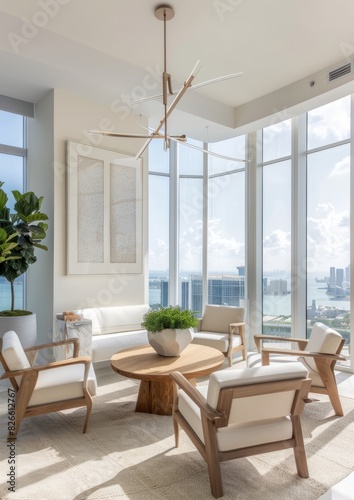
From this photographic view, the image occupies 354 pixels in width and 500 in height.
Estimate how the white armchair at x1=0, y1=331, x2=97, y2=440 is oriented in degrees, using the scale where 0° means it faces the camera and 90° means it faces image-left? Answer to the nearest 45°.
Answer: approximately 270°

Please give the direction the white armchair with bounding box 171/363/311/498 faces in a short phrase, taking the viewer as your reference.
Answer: facing away from the viewer and to the left of the viewer

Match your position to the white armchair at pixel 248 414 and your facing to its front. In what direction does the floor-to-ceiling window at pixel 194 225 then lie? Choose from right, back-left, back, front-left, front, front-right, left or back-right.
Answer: front-right

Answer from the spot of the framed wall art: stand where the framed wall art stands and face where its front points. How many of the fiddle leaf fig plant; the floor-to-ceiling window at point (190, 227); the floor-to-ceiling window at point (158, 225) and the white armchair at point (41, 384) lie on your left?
2

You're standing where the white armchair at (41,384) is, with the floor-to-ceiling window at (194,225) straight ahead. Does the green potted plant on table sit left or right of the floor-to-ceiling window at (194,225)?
right

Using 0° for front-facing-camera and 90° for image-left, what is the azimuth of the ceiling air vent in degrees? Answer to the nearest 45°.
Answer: approximately 45°

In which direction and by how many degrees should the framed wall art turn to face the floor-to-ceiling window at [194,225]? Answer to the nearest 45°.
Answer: approximately 90° to its left

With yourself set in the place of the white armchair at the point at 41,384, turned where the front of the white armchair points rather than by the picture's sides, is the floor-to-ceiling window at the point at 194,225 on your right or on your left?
on your left

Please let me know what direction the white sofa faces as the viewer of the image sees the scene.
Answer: facing the viewer and to the right of the viewer

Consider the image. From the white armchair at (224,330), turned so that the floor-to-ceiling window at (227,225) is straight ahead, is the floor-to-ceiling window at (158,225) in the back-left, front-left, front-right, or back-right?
front-left
